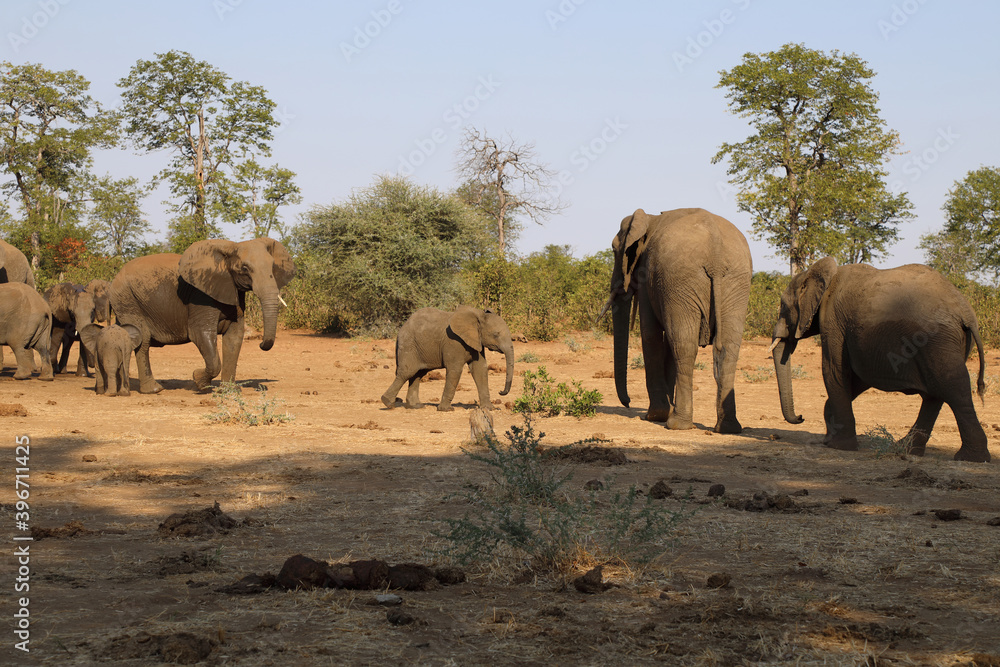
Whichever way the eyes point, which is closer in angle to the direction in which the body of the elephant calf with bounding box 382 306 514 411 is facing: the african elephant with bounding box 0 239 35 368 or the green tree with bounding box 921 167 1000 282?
the green tree

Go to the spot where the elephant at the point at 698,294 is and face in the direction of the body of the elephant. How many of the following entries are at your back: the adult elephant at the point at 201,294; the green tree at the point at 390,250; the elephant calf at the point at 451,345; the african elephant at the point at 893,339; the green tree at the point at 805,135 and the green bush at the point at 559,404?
1

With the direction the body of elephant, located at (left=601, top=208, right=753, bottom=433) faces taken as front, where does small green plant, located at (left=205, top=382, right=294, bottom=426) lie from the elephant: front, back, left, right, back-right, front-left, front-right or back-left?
front-left

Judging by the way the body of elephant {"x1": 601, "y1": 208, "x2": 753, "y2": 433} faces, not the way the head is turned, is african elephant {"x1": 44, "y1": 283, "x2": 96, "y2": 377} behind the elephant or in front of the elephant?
in front

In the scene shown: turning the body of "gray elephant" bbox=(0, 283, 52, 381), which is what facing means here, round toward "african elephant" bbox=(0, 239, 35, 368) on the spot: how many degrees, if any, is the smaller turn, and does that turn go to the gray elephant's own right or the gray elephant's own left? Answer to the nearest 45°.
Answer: approximately 90° to the gray elephant's own right

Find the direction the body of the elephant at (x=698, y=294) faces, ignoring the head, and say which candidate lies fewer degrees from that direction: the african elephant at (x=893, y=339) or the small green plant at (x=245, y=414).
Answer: the small green plant

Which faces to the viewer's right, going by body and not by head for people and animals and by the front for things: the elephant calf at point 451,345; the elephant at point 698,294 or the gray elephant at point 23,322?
the elephant calf

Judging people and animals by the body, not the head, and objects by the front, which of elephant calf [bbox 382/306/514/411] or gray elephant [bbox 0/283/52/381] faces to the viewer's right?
the elephant calf

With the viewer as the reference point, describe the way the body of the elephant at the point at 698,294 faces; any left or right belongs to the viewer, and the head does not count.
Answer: facing away from the viewer and to the left of the viewer

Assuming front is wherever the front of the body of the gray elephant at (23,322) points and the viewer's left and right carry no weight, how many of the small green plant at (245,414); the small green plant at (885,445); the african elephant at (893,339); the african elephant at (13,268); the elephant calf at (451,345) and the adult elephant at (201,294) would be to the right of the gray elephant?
1

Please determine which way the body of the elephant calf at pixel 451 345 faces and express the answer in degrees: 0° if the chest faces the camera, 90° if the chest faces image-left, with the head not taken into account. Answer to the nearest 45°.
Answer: approximately 270°

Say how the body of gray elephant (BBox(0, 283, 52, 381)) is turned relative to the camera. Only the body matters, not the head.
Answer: to the viewer's left

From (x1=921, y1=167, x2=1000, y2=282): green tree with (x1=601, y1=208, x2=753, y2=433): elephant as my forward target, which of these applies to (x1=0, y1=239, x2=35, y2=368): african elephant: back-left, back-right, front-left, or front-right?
front-right

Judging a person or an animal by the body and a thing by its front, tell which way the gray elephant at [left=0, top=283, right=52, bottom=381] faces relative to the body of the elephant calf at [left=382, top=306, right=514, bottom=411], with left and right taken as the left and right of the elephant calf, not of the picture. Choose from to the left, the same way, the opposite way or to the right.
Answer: the opposite way

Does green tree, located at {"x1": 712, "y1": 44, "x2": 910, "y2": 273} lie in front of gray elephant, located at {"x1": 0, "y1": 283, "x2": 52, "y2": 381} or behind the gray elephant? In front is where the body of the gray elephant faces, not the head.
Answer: behind

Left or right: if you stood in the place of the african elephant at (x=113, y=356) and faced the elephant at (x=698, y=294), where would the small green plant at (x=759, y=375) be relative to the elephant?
left

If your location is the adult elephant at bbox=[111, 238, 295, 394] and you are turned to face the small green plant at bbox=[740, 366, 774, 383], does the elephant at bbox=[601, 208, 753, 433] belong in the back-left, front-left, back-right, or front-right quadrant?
front-right

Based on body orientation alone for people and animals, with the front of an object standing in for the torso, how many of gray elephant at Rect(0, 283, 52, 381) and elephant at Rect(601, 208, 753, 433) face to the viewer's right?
0

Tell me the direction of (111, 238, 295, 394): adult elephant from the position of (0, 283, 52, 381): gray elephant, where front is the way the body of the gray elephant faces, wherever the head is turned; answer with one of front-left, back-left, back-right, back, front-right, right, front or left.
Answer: back-left

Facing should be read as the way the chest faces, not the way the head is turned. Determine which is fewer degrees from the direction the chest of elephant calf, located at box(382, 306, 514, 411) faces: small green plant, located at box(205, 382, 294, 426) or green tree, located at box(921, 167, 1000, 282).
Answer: the green tree
